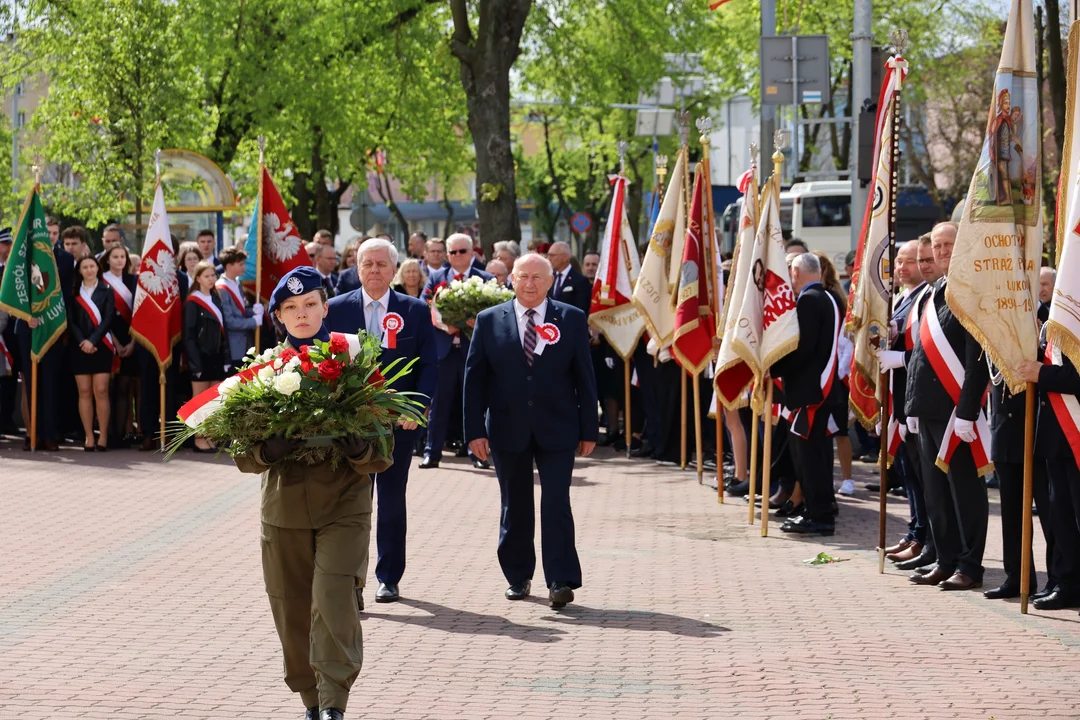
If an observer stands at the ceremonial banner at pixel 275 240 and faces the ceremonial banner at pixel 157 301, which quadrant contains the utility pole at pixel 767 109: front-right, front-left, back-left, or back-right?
back-right

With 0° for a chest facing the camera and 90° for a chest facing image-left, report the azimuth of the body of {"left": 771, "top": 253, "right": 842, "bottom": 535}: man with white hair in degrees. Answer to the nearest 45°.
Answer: approximately 90°

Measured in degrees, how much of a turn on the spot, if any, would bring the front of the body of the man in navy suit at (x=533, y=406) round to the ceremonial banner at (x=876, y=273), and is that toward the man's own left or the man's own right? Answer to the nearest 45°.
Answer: approximately 135° to the man's own left

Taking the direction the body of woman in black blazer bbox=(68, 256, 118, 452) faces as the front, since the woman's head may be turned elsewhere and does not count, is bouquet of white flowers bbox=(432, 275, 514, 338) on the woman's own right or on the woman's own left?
on the woman's own left
